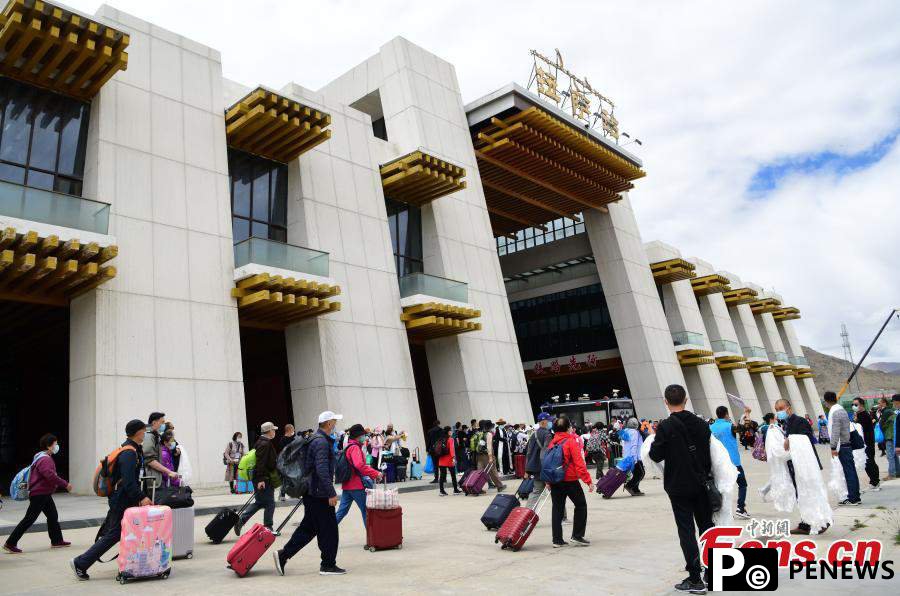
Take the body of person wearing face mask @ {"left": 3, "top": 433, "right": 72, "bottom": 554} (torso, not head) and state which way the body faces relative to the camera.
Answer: to the viewer's right

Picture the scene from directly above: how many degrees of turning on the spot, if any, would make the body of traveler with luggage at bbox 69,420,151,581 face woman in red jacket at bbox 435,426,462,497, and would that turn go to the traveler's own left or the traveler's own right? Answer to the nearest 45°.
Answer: approximately 45° to the traveler's own left

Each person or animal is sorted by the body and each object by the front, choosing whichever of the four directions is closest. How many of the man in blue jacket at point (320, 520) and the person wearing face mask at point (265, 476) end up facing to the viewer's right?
2

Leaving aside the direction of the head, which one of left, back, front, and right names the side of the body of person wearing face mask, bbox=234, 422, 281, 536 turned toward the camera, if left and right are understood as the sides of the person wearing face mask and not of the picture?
right

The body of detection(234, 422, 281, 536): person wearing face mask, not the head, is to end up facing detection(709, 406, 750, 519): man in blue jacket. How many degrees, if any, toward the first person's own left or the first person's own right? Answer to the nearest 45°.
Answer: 0° — they already face them

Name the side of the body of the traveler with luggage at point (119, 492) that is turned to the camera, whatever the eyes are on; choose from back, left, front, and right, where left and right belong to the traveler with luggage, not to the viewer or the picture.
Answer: right

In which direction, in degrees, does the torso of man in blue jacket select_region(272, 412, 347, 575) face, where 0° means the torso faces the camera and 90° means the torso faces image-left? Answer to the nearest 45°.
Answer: approximately 270°
